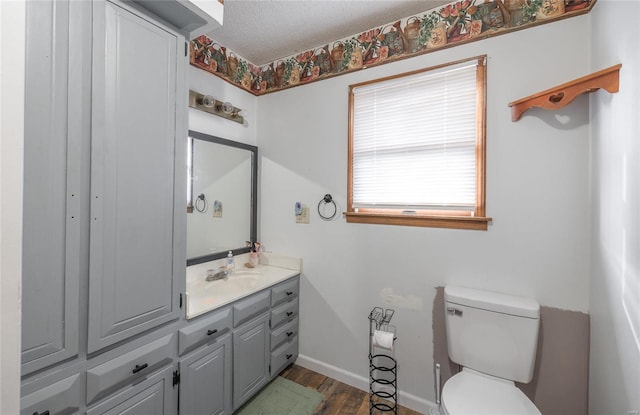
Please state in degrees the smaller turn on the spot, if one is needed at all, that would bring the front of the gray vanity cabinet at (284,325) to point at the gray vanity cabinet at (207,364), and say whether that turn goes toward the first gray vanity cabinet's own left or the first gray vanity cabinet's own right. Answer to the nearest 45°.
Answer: approximately 90° to the first gray vanity cabinet's own right

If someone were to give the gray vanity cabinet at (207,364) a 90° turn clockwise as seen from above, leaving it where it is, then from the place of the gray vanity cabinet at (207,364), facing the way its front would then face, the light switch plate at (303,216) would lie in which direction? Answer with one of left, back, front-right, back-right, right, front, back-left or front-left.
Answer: back

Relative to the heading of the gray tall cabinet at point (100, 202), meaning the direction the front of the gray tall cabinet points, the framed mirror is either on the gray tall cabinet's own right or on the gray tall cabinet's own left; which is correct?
on the gray tall cabinet's own left

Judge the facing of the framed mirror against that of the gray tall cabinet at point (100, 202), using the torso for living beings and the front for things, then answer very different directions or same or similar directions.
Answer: same or similar directions

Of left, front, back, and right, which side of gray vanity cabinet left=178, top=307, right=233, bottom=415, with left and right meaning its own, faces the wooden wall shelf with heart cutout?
front

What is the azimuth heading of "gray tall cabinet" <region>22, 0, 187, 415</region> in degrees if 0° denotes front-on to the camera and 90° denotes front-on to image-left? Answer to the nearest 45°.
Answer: approximately 315°

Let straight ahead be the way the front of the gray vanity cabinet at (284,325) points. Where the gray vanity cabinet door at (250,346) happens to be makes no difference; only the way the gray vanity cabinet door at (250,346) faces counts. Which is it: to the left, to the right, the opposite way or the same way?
the same way

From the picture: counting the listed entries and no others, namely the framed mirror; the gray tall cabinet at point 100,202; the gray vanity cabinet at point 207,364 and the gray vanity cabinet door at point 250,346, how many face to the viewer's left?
0

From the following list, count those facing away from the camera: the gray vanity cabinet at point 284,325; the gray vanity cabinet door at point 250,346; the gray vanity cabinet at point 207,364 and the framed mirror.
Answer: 0

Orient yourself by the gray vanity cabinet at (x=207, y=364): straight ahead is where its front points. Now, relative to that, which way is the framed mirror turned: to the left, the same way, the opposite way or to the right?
the same way

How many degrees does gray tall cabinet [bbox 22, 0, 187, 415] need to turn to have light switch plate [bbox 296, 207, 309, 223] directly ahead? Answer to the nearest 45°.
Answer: approximately 45° to its left

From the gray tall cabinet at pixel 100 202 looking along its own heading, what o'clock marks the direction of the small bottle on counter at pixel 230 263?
The small bottle on counter is roughly at 9 o'clock from the gray tall cabinet.

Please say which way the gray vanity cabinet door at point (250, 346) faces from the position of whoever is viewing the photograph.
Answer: facing the viewer and to the right of the viewer

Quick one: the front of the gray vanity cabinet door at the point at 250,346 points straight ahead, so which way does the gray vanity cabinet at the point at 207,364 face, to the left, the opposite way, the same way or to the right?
the same way
